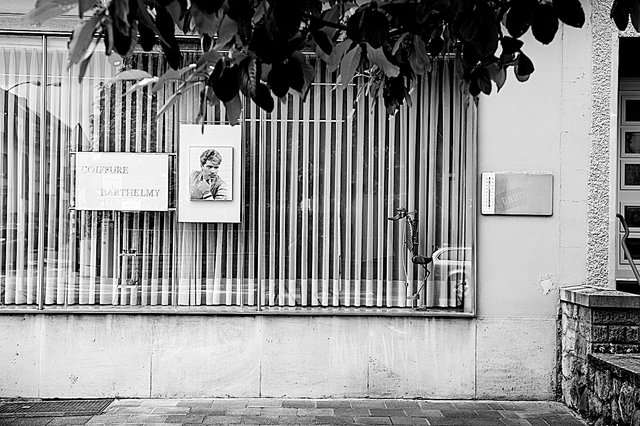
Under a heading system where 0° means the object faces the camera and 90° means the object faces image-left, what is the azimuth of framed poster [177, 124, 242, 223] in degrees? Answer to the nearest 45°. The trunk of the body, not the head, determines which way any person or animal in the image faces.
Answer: approximately 0°

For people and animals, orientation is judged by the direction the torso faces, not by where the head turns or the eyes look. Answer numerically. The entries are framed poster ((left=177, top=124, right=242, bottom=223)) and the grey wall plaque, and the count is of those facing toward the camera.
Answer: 2

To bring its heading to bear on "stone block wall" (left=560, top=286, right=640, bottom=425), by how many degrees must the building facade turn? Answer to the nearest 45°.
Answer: approximately 90° to its left

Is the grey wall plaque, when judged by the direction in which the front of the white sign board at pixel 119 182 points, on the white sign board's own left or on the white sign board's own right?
on the white sign board's own left

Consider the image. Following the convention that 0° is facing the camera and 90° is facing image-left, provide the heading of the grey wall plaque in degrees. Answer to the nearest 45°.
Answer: approximately 0°

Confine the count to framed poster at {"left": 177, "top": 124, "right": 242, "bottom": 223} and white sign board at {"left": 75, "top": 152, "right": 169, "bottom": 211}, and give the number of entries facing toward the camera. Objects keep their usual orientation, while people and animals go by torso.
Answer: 2

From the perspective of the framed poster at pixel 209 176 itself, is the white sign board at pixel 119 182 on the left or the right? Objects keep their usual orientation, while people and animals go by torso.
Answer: on its right

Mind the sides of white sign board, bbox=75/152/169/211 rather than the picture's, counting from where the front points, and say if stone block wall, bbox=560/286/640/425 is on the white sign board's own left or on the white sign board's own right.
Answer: on the white sign board's own left
